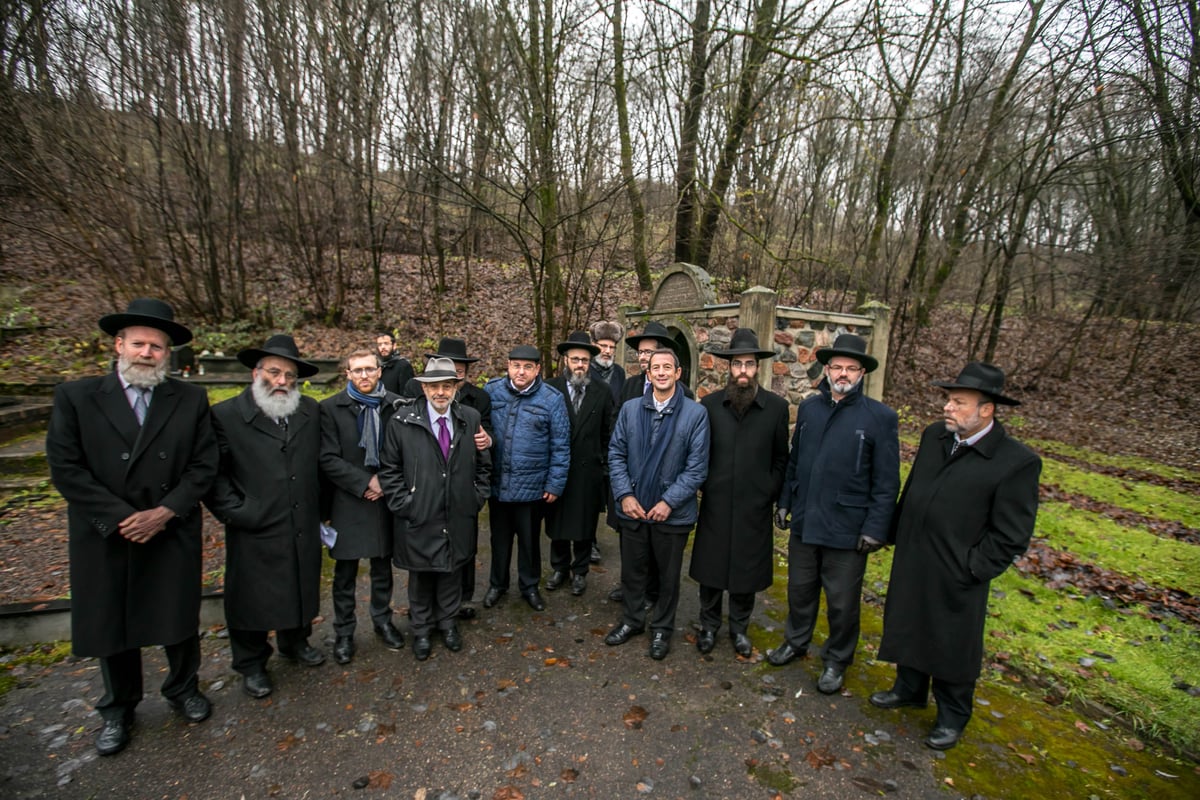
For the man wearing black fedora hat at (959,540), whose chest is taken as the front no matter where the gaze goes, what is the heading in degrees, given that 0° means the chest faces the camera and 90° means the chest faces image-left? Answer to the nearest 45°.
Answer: approximately 45°

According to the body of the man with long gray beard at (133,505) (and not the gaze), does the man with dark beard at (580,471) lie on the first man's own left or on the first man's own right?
on the first man's own left

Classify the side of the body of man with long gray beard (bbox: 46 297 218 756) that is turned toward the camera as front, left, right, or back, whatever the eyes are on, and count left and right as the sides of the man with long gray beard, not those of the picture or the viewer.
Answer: front

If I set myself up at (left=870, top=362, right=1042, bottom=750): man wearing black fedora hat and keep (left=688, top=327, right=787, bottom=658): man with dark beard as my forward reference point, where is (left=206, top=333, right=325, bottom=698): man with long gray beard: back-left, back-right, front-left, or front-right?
front-left

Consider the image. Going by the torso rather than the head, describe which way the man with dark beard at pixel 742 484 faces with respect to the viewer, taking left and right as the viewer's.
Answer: facing the viewer

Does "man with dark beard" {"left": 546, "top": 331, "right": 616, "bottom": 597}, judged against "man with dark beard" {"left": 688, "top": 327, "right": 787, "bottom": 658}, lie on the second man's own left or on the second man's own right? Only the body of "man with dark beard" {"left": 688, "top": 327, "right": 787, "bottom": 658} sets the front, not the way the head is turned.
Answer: on the second man's own right

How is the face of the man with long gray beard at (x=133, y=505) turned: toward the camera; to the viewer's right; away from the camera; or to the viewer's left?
toward the camera

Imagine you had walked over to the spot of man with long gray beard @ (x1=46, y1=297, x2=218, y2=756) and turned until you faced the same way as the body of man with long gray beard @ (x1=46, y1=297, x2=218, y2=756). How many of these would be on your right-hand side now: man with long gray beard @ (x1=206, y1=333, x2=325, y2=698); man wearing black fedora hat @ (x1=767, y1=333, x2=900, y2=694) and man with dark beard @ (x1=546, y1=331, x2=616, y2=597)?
0

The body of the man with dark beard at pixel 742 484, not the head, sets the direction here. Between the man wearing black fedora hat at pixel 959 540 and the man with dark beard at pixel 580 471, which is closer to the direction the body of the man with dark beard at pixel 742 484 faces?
the man wearing black fedora hat

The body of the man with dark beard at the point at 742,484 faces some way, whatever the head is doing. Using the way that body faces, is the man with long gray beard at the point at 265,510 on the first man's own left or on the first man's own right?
on the first man's own right

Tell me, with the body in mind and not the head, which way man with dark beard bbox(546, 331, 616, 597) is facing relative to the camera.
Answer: toward the camera

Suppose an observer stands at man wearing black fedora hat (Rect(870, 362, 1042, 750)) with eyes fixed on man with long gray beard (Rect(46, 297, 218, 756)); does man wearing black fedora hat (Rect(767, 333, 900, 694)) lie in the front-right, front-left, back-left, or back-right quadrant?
front-right

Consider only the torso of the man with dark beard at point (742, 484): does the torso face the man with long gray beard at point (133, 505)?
no

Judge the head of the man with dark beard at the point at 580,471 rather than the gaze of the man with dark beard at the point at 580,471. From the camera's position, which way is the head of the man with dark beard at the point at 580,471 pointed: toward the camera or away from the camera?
toward the camera

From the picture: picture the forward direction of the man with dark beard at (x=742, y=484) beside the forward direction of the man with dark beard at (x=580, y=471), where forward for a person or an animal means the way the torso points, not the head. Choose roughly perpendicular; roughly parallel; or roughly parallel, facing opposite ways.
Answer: roughly parallel

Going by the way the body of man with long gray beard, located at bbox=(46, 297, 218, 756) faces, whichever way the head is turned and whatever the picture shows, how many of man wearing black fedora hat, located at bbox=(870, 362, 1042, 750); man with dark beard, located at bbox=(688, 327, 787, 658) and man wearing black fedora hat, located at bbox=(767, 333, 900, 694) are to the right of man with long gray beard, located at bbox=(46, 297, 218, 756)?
0

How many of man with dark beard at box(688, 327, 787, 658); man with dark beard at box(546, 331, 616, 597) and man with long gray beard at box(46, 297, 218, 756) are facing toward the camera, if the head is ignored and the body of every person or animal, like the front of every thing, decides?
3
